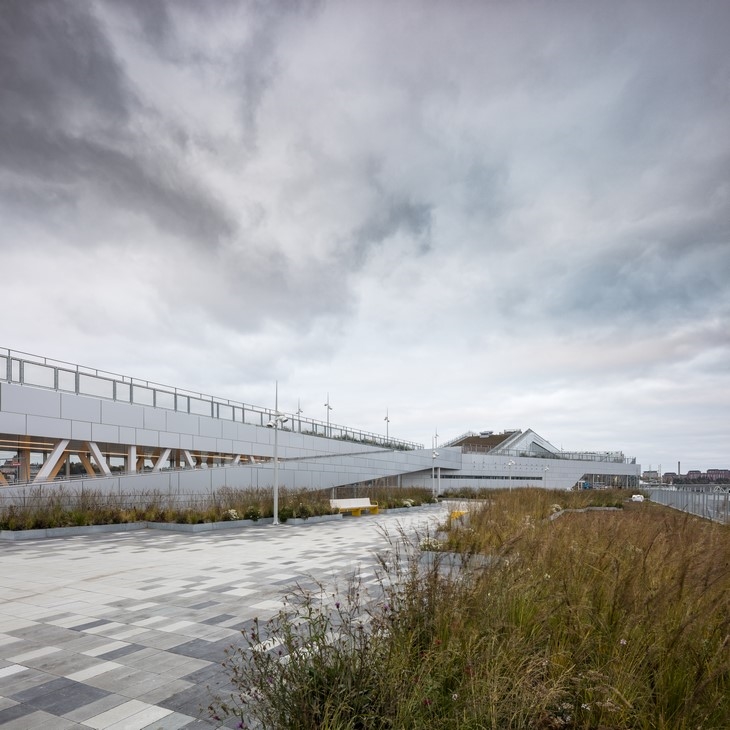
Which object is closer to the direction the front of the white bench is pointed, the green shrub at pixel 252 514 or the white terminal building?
the green shrub

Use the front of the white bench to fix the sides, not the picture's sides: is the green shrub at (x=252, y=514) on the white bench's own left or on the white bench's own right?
on the white bench's own right

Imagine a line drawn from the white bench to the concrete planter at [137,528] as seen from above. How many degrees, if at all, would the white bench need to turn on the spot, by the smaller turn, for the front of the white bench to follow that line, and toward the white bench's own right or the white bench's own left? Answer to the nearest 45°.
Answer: approximately 90° to the white bench's own right

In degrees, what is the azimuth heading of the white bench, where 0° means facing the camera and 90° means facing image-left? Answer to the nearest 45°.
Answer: approximately 315°

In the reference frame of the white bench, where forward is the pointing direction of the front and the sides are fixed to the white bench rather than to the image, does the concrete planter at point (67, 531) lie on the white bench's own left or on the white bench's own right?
on the white bench's own right

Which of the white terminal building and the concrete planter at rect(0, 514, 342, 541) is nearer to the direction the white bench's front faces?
the concrete planter
